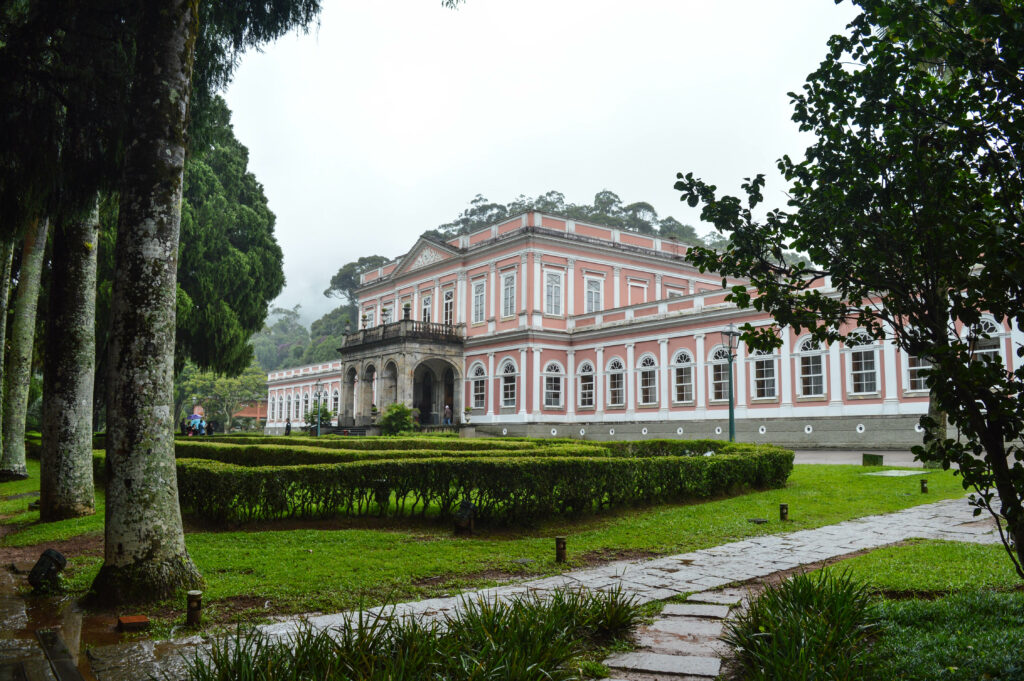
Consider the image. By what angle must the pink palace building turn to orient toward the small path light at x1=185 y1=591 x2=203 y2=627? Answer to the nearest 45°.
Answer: approximately 45° to its left

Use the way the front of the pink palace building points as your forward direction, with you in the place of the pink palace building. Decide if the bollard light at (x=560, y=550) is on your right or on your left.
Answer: on your left

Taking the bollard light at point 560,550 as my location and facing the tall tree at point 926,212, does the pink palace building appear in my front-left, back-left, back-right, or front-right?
back-left

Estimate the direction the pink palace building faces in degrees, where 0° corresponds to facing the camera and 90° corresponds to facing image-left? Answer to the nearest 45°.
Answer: approximately 45°

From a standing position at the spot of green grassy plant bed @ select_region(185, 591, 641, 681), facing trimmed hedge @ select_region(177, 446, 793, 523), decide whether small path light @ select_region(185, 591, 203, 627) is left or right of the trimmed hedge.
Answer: left

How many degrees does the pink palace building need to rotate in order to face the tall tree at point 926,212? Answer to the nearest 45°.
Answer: approximately 45° to its left
